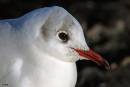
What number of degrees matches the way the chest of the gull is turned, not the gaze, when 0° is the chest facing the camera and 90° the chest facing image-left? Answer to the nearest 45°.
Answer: approximately 270°
